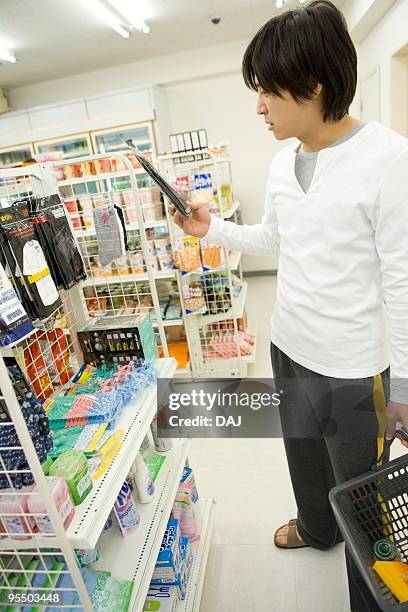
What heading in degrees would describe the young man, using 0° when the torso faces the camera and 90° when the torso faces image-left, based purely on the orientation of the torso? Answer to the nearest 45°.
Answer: approximately 45°

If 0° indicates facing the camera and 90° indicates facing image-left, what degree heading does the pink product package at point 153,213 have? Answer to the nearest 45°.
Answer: approximately 0°

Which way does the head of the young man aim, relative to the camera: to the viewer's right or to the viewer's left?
to the viewer's left

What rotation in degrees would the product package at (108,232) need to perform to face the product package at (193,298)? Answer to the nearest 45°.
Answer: approximately 135° to its left

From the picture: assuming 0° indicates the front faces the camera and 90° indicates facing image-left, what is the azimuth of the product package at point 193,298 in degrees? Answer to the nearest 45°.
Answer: approximately 0°
